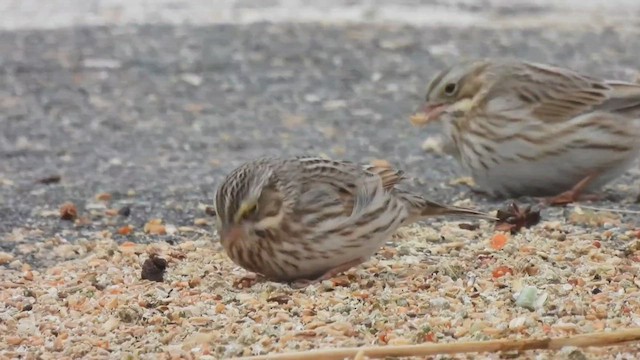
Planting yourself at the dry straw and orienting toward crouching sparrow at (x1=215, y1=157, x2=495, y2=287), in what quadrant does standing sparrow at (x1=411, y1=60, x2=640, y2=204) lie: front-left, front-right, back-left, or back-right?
front-right

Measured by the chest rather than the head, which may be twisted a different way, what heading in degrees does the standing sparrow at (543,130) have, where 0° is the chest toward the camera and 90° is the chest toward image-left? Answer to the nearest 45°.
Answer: approximately 90°

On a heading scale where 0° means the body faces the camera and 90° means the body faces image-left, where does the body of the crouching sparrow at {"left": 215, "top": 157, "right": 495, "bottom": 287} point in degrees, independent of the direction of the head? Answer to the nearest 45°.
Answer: approximately 45°

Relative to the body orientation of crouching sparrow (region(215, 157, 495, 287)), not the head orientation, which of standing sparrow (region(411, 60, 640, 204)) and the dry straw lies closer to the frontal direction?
the dry straw

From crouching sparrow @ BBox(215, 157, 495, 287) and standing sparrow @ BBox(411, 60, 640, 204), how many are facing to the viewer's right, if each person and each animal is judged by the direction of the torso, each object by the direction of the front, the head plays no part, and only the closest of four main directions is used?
0

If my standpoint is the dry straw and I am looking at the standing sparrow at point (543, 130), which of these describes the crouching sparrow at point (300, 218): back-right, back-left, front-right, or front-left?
front-left

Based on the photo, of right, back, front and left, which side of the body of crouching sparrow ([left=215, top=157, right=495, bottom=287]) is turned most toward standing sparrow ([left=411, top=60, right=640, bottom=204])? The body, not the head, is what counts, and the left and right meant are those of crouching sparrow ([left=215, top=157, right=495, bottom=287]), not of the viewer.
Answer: back

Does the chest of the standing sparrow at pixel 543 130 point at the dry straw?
no

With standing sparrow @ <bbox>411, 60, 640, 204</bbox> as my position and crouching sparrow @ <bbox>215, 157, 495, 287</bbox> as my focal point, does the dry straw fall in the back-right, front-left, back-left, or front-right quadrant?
front-left

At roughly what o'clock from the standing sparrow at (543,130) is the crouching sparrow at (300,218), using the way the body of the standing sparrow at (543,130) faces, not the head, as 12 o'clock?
the crouching sparrow at (300,218) is roughly at 10 o'clock from the standing sparrow at (543,130).
